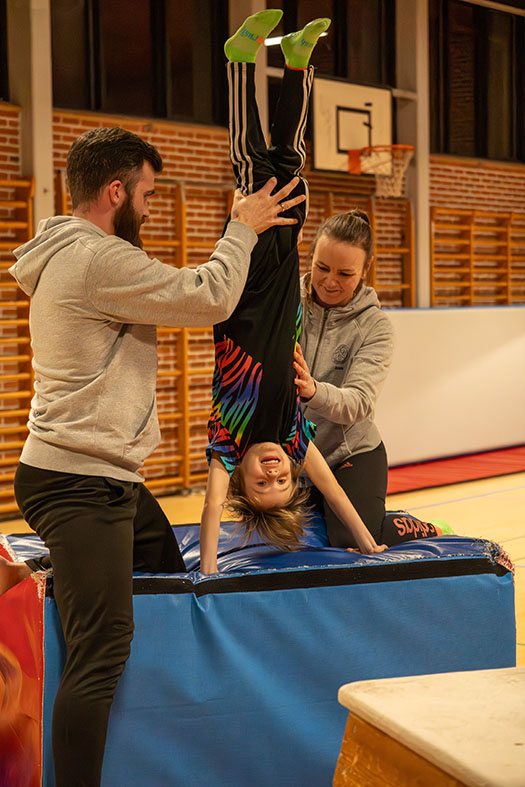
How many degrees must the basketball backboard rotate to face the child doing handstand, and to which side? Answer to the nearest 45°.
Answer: approximately 45° to its right

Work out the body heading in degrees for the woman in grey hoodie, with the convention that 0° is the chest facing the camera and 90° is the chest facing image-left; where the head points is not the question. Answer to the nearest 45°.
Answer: approximately 45°

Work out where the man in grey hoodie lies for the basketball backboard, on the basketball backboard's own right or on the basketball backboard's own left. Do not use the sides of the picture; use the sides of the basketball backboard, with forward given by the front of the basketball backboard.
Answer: on the basketball backboard's own right

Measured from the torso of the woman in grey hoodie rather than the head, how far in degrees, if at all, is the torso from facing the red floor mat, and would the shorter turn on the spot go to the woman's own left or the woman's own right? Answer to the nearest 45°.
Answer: approximately 135° to the woman's own right

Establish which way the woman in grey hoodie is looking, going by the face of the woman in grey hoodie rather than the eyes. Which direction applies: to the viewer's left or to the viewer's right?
to the viewer's left

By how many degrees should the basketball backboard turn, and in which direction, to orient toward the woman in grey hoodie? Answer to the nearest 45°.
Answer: approximately 45° to its right

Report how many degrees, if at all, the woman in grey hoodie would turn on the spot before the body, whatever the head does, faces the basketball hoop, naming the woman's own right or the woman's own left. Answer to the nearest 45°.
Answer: approximately 135° to the woman's own right

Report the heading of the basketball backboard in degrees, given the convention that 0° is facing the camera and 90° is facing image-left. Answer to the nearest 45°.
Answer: approximately 315°

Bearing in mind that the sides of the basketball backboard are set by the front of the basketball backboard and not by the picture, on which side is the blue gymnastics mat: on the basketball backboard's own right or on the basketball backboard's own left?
on the basketball backboard's own right

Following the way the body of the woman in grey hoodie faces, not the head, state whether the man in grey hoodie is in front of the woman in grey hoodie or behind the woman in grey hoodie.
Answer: in front

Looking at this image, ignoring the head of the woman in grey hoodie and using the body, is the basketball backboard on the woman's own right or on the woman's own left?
on the woman's own right
